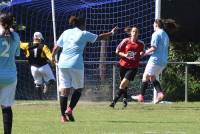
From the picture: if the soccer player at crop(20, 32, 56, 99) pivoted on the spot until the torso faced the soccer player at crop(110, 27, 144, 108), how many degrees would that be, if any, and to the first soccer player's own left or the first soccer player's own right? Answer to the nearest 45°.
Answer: approximately 45° to the first soccer player's own left

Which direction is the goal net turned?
toward the camera

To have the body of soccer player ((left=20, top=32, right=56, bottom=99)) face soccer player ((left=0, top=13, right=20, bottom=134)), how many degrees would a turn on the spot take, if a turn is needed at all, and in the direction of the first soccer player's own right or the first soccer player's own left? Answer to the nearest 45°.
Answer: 0° — they already face them

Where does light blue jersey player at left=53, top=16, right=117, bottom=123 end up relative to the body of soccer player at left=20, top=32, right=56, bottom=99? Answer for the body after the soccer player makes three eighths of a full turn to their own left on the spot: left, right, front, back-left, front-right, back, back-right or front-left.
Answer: back-right

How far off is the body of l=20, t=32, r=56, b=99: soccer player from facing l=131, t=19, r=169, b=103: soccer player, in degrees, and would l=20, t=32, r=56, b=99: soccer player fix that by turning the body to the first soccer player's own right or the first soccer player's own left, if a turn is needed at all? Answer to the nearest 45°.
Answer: approximately 45° to the first soccer player's own left

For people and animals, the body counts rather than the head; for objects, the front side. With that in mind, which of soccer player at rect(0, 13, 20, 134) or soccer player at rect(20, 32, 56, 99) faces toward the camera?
soccer player at rect(20, 32, 56, 99)

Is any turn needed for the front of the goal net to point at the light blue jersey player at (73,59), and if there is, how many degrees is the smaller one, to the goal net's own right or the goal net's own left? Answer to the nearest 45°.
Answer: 0° — it already faces them

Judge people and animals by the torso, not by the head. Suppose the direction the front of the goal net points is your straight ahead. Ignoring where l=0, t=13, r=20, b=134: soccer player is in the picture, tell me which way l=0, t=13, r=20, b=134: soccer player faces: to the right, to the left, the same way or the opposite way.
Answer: the opposite way

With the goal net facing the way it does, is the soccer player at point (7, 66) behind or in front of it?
in front

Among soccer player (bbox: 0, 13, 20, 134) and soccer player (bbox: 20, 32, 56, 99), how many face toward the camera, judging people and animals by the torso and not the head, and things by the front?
1

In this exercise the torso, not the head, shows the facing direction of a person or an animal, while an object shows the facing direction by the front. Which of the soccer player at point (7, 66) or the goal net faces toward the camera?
the goal net

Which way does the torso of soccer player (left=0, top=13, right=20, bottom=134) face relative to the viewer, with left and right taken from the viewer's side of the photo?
facing away from the viewer

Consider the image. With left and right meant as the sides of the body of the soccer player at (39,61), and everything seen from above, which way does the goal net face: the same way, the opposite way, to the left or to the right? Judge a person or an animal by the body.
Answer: the same way

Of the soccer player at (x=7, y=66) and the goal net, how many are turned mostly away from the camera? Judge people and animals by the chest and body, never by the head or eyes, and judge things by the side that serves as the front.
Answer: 1

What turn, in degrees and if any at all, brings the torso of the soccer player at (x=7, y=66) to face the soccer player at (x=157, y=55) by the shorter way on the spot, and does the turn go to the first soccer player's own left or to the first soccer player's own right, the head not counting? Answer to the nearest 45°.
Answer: approximately 45° to the first soccer player's own right
